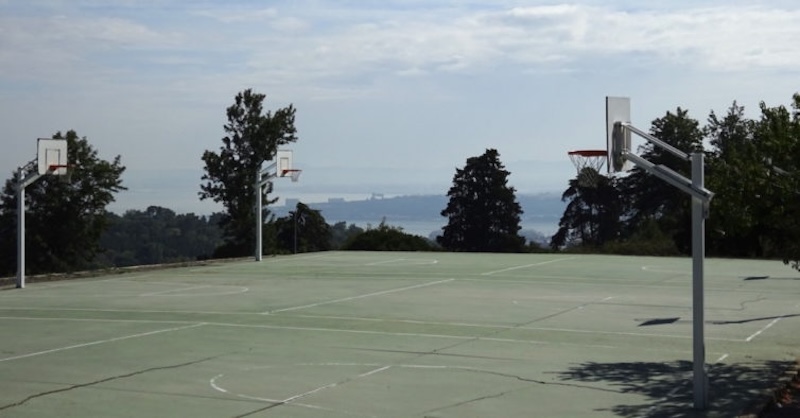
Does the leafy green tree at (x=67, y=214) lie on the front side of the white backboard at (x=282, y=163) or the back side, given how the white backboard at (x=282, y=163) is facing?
on the back side

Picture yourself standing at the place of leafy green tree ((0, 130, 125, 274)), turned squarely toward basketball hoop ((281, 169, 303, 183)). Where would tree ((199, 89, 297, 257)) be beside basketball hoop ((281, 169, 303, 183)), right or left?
left

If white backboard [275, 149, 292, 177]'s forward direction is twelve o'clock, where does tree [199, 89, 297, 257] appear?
The tree is roughly at 7 o'clock from the white backboard.

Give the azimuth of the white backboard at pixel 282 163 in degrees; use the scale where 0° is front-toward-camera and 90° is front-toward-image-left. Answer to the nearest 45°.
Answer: approximately 315°

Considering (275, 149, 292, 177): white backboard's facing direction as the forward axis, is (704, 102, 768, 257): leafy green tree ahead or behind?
ahead

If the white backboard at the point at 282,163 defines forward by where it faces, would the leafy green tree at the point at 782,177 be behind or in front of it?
in front
